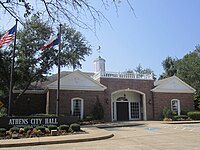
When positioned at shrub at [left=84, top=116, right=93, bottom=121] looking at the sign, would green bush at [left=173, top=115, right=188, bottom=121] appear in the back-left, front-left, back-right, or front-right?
back-left

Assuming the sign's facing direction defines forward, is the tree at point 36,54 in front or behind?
behind

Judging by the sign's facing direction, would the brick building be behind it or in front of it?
behind

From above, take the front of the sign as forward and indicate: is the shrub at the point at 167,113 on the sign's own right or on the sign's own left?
on the sign's own left

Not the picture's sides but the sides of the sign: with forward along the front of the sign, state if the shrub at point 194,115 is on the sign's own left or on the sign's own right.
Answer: on the sign's own left

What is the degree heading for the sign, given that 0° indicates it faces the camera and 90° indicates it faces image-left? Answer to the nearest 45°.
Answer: approximately 0°

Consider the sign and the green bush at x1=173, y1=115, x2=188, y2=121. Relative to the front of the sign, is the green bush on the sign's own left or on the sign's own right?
on the sign's own left

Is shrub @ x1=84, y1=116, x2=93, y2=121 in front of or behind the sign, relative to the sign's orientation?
behind
